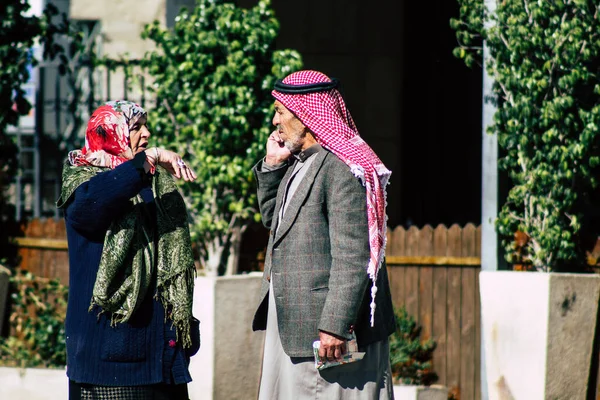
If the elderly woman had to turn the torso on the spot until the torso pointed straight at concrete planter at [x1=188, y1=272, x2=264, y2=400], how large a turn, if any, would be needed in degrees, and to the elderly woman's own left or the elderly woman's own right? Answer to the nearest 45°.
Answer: approximately 135° to the elderly woman's own left

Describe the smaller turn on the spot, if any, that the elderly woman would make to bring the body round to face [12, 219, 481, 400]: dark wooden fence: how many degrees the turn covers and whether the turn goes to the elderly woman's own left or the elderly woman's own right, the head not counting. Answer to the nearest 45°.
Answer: approximately 90° to the elderly woman's own left

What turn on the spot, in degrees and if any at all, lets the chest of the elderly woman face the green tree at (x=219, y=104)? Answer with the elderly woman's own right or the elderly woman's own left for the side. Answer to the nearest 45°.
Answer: approximately 135° to the elderly woman's own left

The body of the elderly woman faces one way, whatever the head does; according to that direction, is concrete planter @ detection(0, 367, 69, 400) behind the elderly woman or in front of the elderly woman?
behind

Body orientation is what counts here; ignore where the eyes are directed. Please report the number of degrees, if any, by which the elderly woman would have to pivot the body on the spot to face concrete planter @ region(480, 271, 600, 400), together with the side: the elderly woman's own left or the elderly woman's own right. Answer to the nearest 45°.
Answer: approximately 90° to the elderly woman's own left

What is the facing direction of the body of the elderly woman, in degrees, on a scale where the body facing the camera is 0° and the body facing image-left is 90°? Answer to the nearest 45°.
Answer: approximately 315°

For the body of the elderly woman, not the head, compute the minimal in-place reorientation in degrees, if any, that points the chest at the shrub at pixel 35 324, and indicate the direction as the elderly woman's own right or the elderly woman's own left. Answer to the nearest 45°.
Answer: approximately 135° to the elderly woman's own left

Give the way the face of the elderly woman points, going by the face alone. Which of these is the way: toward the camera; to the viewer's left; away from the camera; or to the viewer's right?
to the viewer's right

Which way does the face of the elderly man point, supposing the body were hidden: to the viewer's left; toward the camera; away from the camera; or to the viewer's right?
to the viewer's left
